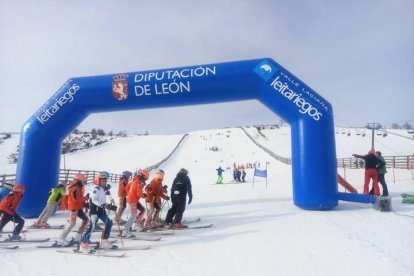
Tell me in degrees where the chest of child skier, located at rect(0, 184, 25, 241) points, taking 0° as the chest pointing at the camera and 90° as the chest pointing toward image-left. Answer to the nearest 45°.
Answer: approximately 270°

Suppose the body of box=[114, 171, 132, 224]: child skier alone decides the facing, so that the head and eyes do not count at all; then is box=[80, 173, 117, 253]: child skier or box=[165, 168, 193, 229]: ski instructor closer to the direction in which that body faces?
the ski instructor

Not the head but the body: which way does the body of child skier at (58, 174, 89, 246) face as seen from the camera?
to the viewer's right

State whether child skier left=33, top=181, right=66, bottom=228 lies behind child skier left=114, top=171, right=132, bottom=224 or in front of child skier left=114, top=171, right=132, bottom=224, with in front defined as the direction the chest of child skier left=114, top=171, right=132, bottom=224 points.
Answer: behind

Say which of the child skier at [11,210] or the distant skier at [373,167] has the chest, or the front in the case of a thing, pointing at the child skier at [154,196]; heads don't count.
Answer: the child skier at [11,210]
